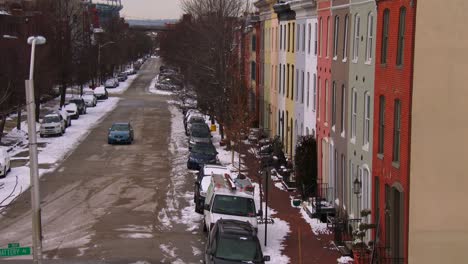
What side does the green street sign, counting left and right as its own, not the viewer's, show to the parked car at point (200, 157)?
back

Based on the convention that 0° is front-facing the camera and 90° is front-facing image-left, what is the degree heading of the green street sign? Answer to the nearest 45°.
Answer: approximately 0°

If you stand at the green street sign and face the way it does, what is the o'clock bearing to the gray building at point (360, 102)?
The gray building is roughly at 8 o'clock from the green street sign.

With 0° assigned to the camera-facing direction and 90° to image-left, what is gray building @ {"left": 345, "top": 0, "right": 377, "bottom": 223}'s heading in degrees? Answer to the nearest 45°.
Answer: approximately 45°

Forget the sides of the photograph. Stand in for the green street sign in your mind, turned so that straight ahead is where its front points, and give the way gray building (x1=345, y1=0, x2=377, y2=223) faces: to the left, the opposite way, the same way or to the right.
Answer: to the right

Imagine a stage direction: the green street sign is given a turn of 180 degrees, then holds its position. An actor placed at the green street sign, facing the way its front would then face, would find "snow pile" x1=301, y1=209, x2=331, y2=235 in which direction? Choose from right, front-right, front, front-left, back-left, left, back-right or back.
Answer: front-right

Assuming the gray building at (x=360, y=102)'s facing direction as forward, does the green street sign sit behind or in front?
in front

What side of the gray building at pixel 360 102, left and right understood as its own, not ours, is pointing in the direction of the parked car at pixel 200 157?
right

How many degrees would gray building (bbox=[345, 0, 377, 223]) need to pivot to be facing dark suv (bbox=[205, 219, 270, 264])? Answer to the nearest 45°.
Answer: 0° — it already faces it
